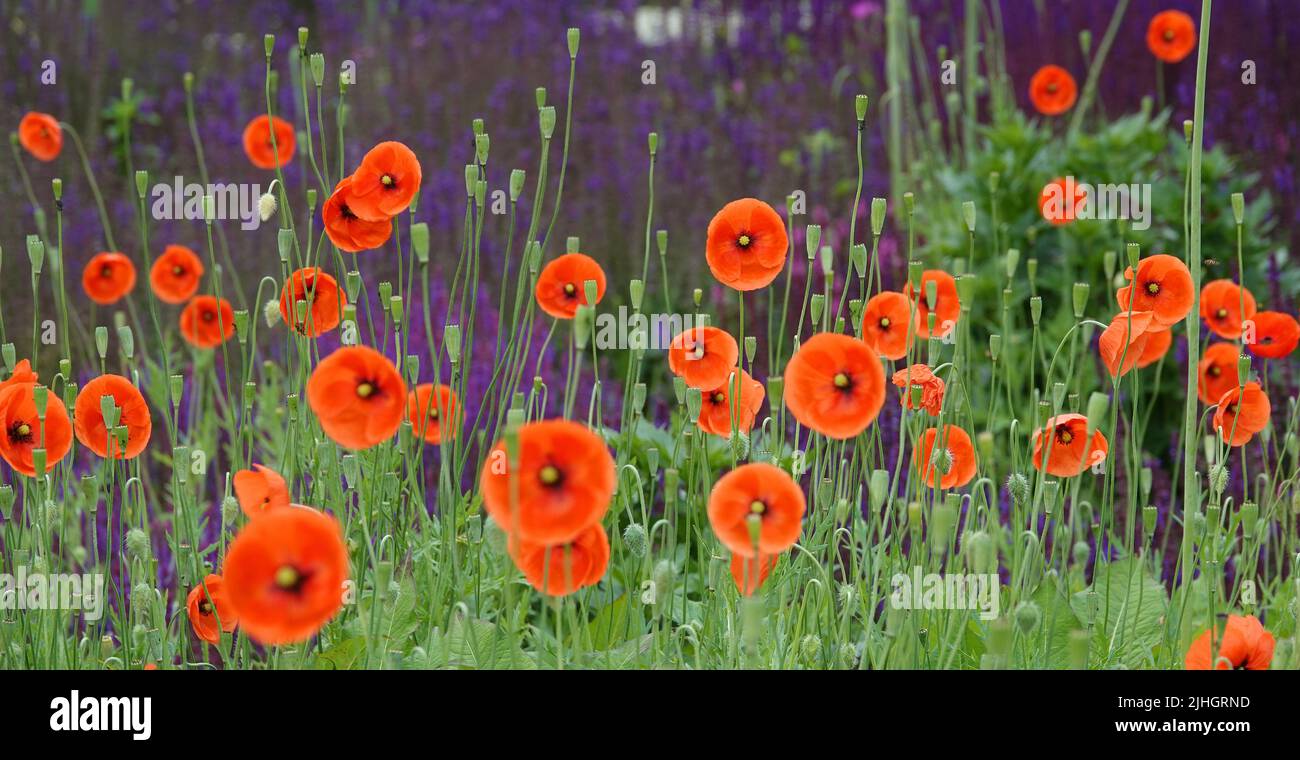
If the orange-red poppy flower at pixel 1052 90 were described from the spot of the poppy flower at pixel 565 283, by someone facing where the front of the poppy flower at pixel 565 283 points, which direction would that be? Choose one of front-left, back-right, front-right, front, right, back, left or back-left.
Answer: back-left

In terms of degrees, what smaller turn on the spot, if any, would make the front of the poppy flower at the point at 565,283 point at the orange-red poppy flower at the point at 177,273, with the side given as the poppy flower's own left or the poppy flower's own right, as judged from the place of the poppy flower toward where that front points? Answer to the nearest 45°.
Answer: approximately 135° to the poppy flower's own right

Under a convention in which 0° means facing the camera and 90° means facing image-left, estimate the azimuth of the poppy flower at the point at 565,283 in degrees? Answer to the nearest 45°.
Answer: approximately 0°
